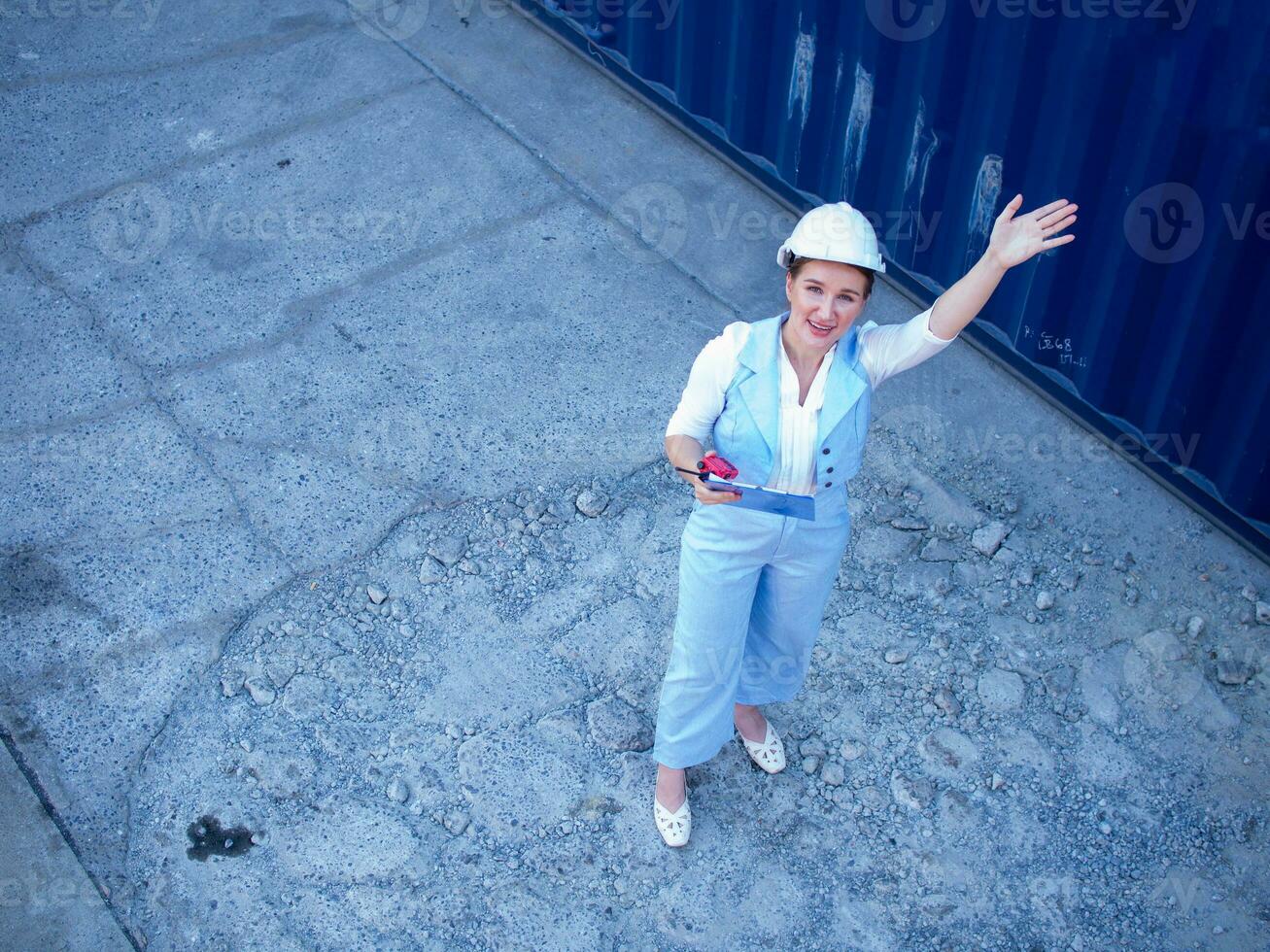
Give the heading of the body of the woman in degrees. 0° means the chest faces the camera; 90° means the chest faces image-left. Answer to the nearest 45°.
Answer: approximately 0°
